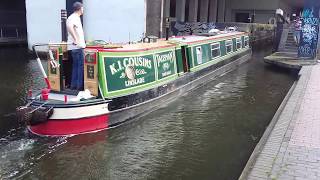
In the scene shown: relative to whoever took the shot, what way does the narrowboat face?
facing away from the viewer and to the right of the viewer

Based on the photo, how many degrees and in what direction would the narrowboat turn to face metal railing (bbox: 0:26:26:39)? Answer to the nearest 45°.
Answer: approximately 45° to its left
